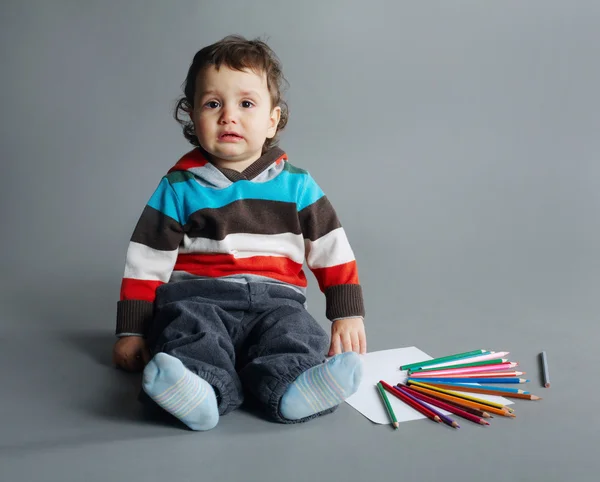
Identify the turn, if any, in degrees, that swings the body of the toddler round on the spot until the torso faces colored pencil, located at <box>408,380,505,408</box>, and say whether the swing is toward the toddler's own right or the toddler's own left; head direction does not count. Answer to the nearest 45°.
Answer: approximately 45° to the toddler's own left

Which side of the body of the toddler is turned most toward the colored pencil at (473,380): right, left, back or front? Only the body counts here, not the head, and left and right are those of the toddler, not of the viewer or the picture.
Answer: left

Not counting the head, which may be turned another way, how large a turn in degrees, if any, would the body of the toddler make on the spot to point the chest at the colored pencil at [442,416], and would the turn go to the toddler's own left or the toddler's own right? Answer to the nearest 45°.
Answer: approximately 45° to the toddler's own left

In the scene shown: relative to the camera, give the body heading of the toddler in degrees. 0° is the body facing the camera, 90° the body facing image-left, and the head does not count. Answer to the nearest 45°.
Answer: approximately 0°

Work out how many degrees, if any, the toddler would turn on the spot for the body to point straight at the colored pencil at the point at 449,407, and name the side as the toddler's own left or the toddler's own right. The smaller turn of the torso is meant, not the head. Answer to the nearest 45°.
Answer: approximately 45° to the toddler's own left

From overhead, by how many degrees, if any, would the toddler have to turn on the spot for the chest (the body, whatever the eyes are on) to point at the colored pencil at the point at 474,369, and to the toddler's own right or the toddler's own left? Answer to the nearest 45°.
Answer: approximately 90° to the toddler's own left

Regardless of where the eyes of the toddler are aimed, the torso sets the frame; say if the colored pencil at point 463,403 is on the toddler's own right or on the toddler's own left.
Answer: on the toddler's own left

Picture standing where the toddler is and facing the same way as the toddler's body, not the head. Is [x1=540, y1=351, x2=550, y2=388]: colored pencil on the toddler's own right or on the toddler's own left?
on the toddler's own left
